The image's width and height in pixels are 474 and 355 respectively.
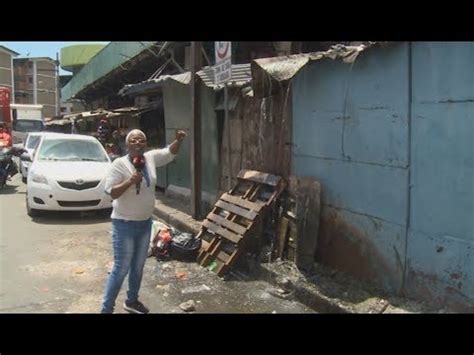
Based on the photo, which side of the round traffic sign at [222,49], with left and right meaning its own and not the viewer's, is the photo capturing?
front

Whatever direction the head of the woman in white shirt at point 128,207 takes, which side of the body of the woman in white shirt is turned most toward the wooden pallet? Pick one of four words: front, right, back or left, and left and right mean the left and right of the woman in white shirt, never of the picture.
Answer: left

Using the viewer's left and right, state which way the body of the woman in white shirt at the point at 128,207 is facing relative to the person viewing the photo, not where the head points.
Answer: facing the viewer and to the right of the viewer

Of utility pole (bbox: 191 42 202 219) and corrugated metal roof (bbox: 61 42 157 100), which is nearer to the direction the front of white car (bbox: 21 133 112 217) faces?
the utility pole

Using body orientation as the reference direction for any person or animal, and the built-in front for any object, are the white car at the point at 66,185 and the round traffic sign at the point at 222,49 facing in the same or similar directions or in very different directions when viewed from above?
same or similar directions

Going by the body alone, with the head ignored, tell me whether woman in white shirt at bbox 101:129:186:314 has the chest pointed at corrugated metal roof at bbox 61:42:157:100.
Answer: no

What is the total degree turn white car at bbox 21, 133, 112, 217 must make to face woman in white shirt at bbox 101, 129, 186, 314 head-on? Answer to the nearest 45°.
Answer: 0° — it already faces them

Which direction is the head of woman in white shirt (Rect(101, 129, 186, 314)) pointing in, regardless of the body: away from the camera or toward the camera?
toward the camera

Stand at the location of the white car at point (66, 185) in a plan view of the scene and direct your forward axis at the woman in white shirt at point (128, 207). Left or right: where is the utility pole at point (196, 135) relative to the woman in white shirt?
left

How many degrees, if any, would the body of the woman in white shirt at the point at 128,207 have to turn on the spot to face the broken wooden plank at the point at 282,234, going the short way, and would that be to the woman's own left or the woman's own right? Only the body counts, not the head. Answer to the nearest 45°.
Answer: approximately 90° to the woman's own left

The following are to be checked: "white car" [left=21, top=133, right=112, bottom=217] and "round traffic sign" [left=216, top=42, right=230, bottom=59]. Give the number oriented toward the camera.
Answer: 2

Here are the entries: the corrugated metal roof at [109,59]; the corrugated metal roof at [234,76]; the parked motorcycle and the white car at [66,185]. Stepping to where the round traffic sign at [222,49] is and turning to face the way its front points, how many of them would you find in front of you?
0
